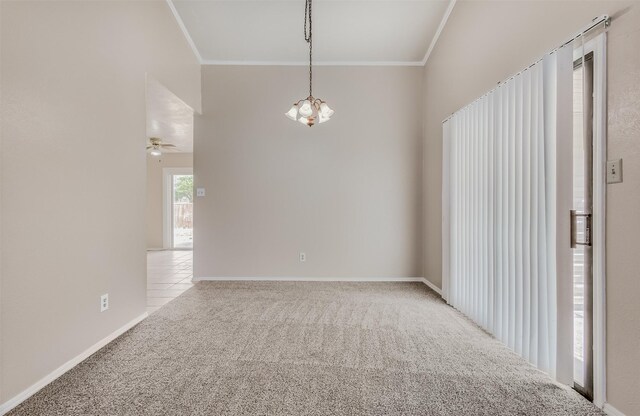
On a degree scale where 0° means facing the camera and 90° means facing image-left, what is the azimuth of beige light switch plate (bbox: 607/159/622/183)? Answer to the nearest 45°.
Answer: approximately 45°

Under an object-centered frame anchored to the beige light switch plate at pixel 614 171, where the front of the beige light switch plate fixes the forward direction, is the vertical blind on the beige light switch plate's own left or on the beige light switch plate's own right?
on the beige light switch plate's own right

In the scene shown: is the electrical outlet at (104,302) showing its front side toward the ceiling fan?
no

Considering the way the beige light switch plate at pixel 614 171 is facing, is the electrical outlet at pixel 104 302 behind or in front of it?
in front

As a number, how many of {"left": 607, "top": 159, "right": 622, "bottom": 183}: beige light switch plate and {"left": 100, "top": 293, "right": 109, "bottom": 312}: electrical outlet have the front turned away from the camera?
0

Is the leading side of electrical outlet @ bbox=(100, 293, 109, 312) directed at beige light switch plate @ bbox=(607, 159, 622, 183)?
yes

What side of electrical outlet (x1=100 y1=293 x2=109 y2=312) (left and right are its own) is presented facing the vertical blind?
front

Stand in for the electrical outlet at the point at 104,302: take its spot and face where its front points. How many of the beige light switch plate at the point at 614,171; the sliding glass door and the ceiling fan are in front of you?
2

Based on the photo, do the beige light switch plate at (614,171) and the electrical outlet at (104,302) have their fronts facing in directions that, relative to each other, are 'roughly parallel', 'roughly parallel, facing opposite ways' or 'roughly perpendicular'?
roughly parallel, facing opposite ways

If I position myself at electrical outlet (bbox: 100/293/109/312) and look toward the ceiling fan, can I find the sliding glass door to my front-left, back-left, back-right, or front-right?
back-right

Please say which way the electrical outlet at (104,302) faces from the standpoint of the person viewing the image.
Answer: facing the viewer and to the right of the viewer

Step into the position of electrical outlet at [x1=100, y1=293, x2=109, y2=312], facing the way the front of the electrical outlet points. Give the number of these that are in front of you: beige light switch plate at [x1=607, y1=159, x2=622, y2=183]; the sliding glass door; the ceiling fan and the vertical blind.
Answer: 3
